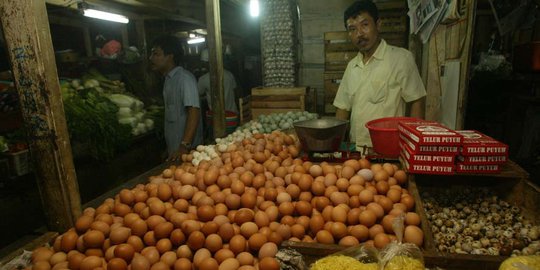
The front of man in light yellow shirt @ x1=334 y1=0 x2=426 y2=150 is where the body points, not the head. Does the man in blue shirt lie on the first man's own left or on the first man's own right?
on the first man's own right

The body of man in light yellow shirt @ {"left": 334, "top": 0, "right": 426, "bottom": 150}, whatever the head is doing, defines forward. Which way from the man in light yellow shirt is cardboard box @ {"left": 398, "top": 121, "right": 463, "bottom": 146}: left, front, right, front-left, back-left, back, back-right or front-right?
front-left

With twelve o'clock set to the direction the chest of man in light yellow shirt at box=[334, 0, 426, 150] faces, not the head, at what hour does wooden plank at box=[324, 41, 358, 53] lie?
The wooden plank is roughly at 4 o'clock from the man in light yellow shirt.

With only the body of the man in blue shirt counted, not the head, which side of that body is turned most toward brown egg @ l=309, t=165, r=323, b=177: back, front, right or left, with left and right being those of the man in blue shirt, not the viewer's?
left

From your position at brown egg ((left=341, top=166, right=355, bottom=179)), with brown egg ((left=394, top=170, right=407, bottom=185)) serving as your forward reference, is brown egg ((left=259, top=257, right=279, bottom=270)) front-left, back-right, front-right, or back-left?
back-right

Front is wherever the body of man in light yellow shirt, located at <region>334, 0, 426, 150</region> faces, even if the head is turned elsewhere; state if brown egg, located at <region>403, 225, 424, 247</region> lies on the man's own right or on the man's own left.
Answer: on the man's own left
